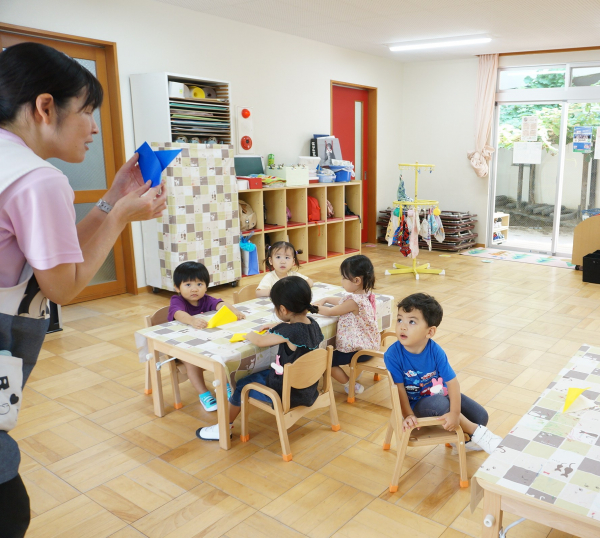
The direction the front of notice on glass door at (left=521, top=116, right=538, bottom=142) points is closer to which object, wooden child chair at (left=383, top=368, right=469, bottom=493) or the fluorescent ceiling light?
the wooden child chair

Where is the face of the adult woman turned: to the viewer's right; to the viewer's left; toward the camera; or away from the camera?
to the viewer's right

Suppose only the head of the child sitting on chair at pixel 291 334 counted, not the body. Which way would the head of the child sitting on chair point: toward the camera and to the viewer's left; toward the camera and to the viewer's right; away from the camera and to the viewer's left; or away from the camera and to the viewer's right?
away from the camera and to the viewer's left

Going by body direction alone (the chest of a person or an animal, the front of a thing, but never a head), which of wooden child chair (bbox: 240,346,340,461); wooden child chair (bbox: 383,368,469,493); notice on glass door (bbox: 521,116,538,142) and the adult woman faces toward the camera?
the notice on glass door

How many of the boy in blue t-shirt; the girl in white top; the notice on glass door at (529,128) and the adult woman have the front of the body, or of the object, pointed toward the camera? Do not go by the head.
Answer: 3

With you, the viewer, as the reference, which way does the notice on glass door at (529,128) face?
facing the viewer

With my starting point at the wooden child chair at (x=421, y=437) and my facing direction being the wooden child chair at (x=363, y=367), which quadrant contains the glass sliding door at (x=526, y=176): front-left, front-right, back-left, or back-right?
front-right

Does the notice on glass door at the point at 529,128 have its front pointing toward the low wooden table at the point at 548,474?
yes

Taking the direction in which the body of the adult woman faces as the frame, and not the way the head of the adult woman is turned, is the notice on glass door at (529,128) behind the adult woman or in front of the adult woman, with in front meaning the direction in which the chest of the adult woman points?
in front

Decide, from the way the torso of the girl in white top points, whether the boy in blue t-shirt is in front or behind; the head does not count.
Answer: in front

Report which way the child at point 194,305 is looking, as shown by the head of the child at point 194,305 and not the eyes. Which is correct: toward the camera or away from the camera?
toward the camera

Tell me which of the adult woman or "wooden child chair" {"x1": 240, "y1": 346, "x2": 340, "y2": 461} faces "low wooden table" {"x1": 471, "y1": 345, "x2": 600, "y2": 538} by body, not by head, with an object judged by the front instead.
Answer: the adult woman

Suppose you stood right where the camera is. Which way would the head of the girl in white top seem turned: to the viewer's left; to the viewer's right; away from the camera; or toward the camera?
toward the camera

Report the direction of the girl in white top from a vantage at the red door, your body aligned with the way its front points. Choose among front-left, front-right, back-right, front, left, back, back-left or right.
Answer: front-right

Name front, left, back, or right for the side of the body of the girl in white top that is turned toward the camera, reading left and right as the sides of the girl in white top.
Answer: front

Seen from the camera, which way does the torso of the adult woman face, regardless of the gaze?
to the viewer's right

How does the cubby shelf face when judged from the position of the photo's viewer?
facing the viewer and to the right of the viewer
